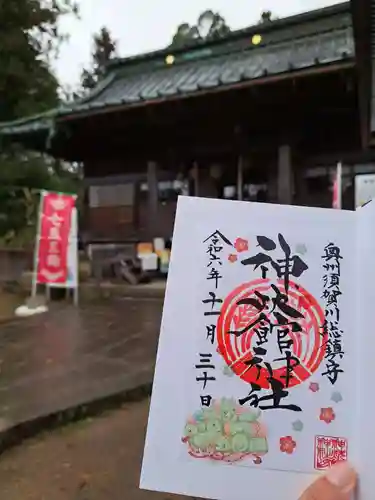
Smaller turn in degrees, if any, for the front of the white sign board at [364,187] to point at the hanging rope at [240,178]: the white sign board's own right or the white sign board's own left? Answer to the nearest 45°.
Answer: approximately 135° to the white sign board's own right

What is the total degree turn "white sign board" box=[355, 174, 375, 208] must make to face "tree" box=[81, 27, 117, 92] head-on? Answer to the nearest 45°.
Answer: approximately 135° to its right

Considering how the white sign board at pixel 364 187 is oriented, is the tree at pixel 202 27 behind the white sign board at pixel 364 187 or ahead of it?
behind

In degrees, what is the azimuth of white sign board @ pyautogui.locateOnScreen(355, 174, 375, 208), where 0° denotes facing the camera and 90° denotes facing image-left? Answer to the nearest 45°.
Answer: approximately 0°

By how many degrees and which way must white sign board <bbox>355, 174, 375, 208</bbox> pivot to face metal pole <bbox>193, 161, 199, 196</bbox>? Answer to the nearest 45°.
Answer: approximately 135° to its right

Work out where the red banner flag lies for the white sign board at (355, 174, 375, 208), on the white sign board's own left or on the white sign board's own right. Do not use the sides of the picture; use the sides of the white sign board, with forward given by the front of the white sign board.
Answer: on the white sign board's own right

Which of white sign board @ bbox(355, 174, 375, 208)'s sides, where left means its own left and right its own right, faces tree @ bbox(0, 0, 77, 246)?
right
